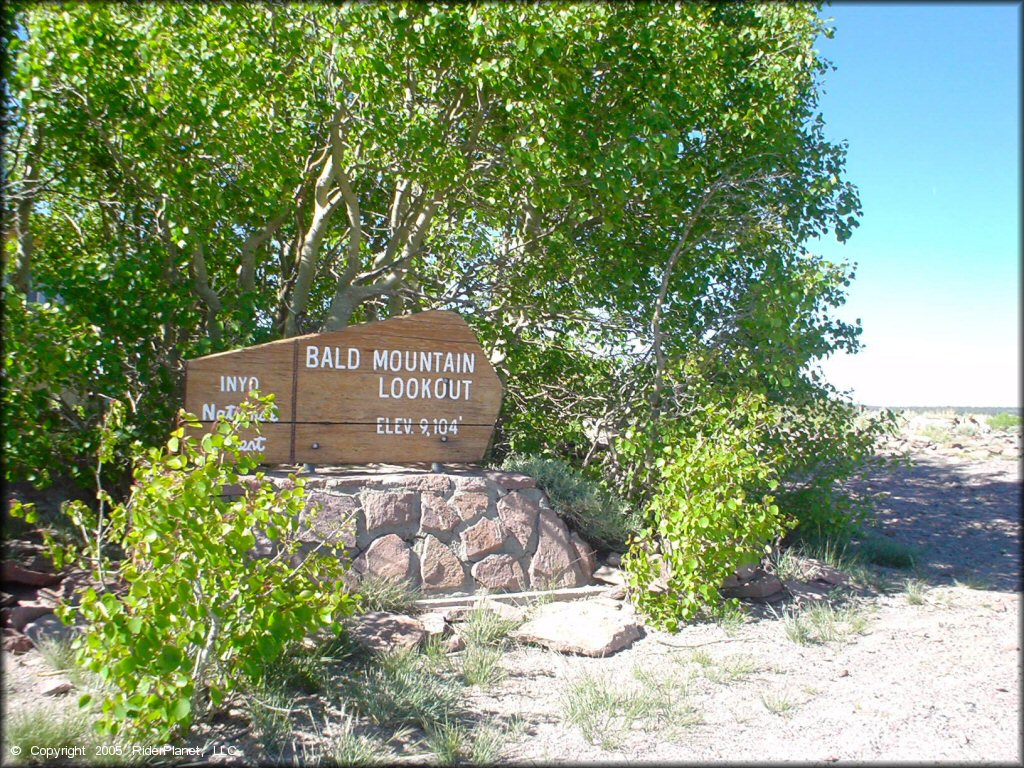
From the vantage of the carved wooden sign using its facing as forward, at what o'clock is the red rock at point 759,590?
The red rock is roughly at 9 o'clock from the carved wooden sign.

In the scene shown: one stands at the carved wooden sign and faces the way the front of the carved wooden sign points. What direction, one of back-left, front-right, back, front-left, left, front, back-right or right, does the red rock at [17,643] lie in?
front-right

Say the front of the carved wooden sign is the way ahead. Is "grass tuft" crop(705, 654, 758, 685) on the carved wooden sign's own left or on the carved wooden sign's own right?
on the carved wooden sign's own left

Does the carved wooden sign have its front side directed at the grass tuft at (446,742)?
yes

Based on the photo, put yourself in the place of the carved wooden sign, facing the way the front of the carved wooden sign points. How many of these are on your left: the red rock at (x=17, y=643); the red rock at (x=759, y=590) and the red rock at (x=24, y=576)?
1

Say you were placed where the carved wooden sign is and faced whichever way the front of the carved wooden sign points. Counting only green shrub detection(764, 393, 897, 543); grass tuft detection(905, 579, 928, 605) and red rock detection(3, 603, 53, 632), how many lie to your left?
2

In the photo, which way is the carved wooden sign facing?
toward the camera

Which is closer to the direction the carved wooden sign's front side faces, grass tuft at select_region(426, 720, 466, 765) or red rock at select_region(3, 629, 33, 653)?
the grass tuft

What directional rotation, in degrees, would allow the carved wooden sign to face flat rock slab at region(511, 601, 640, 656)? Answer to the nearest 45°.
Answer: approximately 45° to its left

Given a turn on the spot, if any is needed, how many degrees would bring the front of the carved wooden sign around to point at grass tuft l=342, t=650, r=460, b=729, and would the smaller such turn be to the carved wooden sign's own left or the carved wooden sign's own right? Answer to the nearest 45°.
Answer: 0° — it already faces it

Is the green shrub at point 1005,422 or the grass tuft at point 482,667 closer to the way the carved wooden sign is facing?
the grass tuft

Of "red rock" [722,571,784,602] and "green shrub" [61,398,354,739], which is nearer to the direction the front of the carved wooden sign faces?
the green shrub

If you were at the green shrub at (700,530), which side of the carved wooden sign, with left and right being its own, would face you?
left

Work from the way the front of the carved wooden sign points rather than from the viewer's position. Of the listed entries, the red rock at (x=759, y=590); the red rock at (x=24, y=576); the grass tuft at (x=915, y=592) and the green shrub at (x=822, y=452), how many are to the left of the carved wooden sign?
3

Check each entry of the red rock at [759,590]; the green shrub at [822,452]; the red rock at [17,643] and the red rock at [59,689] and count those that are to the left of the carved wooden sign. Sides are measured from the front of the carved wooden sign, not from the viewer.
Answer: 2

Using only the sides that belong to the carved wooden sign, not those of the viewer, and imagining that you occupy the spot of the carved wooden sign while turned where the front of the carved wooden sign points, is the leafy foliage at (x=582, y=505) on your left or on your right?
on your left

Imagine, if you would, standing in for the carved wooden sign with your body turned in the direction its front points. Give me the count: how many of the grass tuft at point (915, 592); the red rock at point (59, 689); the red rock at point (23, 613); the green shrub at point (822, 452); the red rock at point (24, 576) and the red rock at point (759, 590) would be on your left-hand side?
3

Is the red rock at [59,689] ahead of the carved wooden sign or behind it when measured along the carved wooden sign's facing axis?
ahead

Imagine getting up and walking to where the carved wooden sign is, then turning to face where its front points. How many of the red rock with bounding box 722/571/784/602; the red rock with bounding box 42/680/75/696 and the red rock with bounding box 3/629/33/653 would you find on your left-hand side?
1
